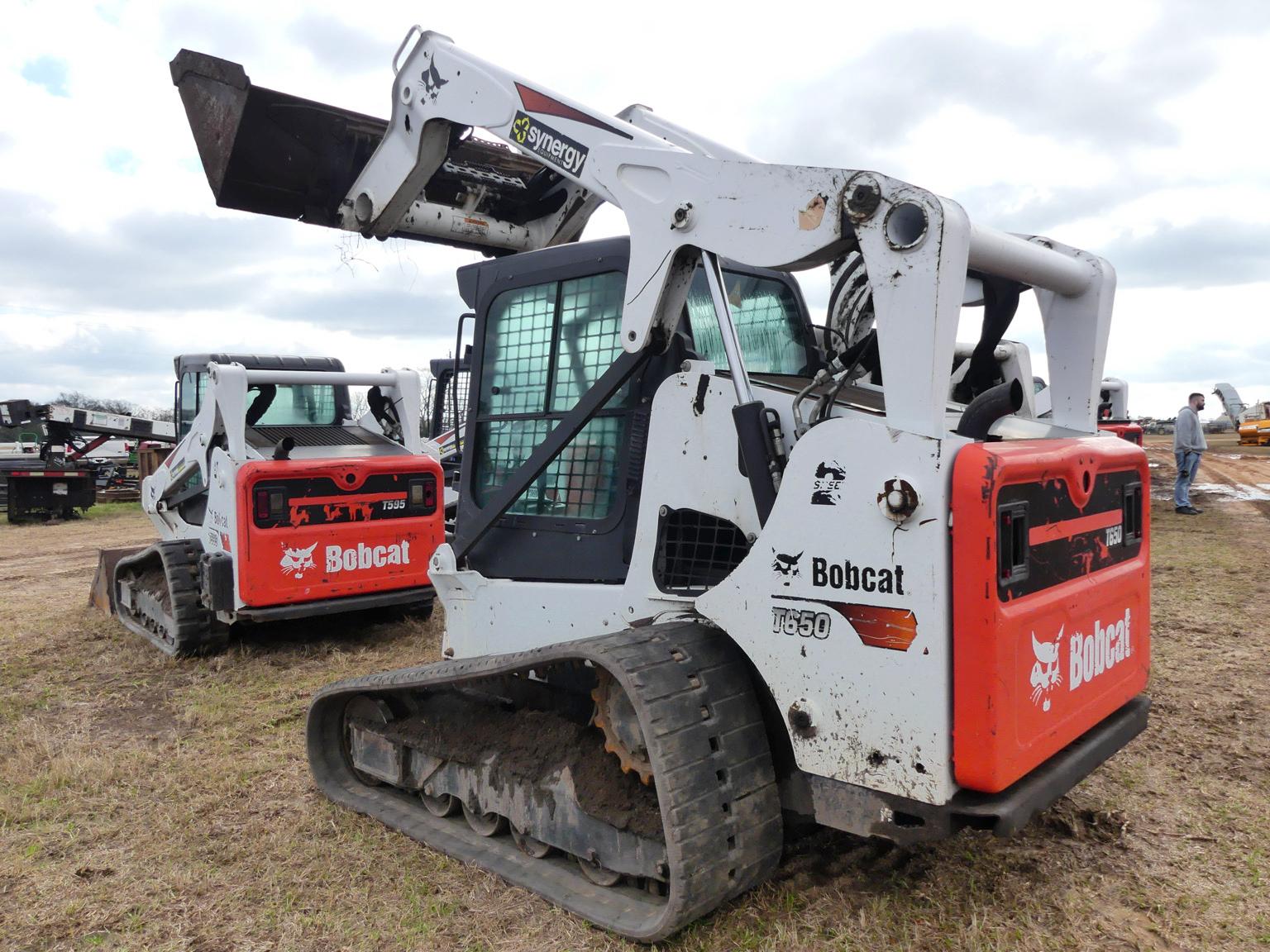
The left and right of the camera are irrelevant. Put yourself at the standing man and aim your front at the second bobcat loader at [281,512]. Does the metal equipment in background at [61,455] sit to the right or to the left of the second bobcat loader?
right

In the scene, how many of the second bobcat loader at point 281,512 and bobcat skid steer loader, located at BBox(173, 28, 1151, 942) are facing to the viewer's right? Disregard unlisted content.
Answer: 0

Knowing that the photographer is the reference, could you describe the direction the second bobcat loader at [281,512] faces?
facing away from the viewer and to the left of the viewer

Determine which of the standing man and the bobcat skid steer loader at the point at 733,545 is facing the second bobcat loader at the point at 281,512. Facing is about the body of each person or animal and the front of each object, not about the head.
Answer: the bobcat skid steer loader

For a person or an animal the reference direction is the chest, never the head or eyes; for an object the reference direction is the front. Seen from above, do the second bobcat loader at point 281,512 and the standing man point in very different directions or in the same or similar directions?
very different directions

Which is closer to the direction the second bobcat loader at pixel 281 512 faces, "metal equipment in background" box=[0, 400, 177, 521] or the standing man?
the metal equipment in background

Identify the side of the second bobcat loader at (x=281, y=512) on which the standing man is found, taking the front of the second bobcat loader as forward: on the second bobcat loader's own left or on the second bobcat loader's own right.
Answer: on the second bobcat loader's own right

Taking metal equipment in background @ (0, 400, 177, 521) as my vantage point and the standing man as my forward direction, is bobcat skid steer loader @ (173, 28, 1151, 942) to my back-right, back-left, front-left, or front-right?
front-right

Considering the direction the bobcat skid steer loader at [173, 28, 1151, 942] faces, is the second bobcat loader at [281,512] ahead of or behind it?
ahead
